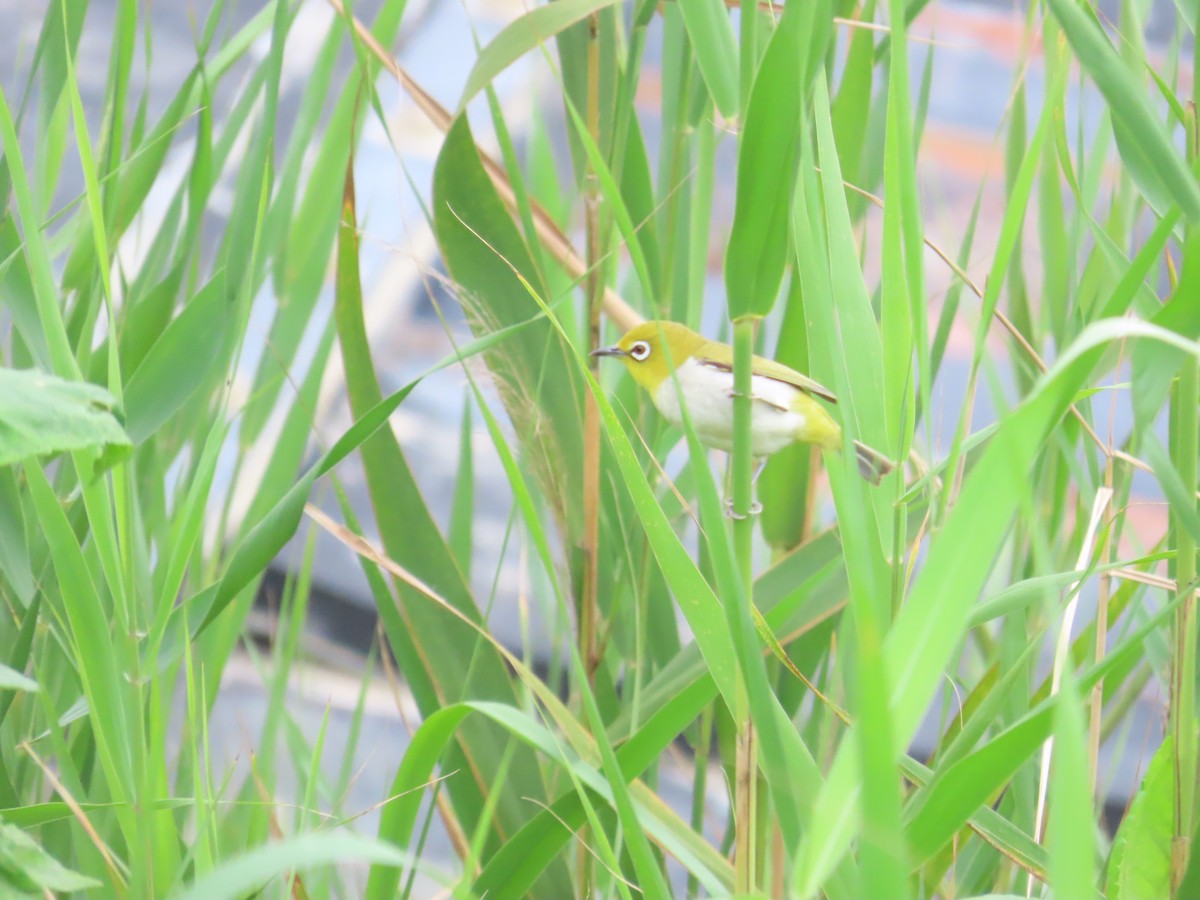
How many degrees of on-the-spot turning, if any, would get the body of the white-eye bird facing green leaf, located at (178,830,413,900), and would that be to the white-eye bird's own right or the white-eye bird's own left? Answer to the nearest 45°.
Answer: approximately 90° to the white-eye bird's own left

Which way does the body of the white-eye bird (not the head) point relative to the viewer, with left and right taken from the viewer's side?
facing to the left of the viewer
